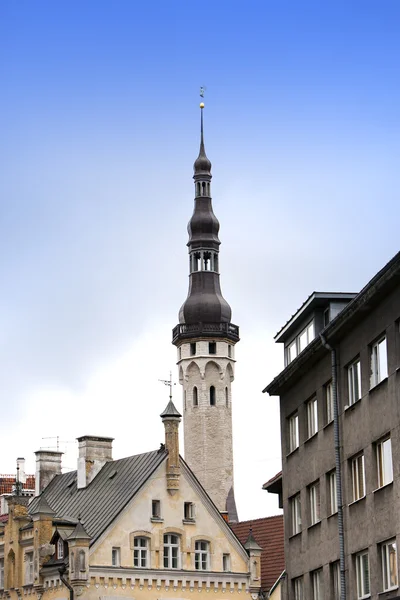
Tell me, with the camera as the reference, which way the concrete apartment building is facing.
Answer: facing the viewer and to the left of the viewer
